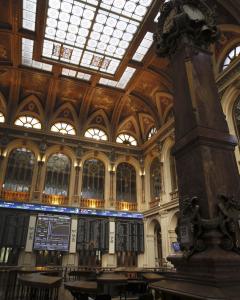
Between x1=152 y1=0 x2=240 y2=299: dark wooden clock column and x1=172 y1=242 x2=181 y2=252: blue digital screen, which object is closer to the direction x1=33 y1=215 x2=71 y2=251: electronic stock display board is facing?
the dark wooden clock column

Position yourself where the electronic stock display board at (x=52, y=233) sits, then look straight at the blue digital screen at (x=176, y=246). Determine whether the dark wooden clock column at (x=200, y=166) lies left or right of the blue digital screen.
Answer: right

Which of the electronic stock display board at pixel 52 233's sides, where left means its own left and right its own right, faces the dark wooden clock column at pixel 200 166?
front

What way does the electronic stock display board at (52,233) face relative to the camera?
toward the camera

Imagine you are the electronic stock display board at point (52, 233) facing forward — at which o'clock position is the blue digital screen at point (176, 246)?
The blue digital screen is roughly at 10 o'clock from the electronic stock display board.
